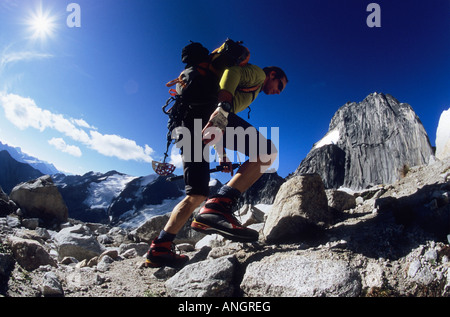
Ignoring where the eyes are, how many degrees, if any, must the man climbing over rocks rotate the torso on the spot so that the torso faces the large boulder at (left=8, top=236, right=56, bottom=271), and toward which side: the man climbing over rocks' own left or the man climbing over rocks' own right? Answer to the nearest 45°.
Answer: approximately 180°

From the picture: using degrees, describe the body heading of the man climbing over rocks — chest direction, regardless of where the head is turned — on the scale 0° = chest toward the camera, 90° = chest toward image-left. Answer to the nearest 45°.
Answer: approximately 270°

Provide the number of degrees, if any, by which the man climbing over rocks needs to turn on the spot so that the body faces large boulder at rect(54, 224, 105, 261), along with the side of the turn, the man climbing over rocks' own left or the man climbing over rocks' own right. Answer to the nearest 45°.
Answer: approximately 135° to the man climbing over rocks' own left
